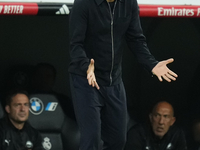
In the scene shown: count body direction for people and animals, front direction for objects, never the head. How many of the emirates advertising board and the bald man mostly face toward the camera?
2

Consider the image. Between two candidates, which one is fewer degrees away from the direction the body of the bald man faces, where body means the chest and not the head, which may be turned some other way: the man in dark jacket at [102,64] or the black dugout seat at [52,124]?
the man in dark jacket

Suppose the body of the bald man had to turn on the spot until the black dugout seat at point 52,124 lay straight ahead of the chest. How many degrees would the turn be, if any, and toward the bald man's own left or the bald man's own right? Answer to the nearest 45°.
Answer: approximately 90° to the bald man's own right

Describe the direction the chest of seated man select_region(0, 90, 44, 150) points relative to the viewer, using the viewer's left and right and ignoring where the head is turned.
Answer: facing the viewer and to the right of the viewer

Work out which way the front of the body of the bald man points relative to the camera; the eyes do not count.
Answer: toward the camera

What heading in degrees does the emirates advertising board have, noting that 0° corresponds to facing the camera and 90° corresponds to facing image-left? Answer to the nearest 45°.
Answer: approximately 0°

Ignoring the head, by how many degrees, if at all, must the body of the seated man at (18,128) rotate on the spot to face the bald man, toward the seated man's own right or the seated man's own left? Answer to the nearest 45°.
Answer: approximately 45° to the seated man's own left
